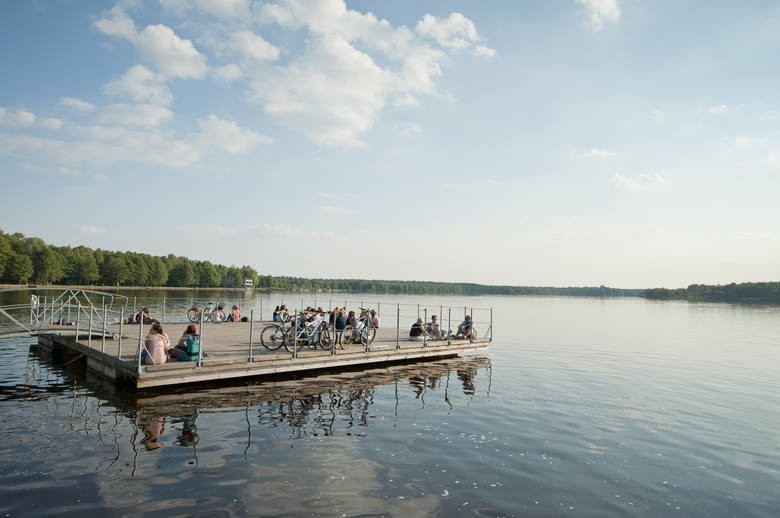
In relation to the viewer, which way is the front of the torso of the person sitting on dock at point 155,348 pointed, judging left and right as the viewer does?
facing away from the viewer

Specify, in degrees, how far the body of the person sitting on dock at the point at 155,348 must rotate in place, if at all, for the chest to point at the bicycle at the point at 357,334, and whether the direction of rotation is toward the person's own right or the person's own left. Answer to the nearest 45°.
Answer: approximately 45° to the person's own right

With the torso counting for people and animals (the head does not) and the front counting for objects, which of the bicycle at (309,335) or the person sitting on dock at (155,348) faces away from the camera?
the person sitting on dock

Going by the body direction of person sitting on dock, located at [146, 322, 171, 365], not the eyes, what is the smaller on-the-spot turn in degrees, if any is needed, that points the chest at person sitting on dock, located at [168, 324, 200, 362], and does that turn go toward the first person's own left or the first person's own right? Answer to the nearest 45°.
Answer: approximately 90° to the first person's own right

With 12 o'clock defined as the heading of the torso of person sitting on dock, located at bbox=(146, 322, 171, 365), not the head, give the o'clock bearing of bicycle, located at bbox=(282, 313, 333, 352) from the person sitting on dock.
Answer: The bicycle is roughly at 2 o'clock from the person sitting on dock.
